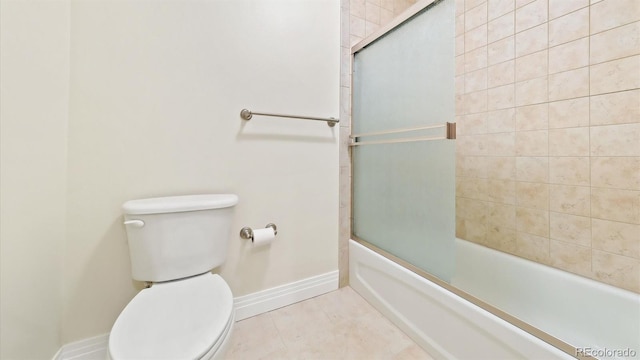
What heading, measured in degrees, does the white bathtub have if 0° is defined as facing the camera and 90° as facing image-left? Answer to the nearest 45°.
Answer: approximately 45°

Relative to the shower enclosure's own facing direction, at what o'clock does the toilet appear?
The toilet is roughly at 12 o'clock from the shower enclosure.
